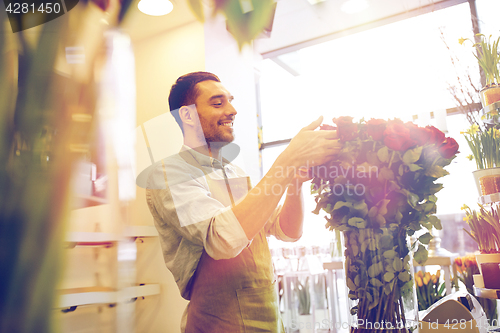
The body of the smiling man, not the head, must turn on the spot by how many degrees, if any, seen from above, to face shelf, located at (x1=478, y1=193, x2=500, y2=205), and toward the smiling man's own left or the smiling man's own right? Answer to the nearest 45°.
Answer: approximately 45° to the smiling man's own left

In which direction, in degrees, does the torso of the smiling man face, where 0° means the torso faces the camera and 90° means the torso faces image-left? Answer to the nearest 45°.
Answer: approximately 315°

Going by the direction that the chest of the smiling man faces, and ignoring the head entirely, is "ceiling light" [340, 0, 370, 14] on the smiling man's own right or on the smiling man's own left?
on the smiling man's own left
